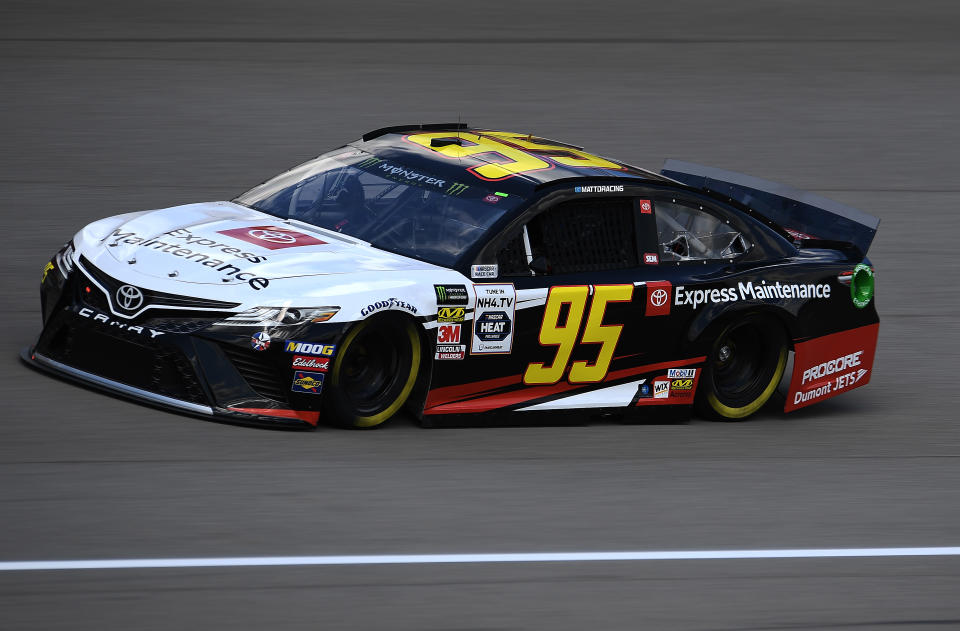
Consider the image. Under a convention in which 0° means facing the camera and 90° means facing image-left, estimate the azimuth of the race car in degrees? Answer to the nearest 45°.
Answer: approximately 45°
